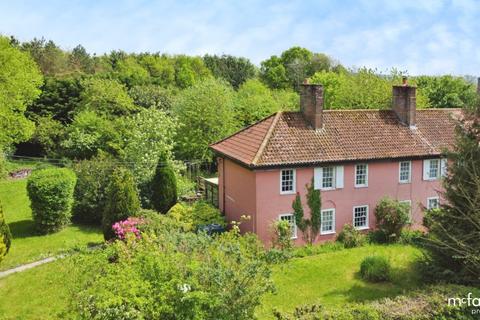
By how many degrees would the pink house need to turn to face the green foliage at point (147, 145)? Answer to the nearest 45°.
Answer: approximately 135° to its right

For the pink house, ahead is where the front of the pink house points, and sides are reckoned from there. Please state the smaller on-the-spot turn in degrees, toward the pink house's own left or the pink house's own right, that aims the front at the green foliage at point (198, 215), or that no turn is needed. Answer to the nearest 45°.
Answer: approximately 135° to the pink house's own right

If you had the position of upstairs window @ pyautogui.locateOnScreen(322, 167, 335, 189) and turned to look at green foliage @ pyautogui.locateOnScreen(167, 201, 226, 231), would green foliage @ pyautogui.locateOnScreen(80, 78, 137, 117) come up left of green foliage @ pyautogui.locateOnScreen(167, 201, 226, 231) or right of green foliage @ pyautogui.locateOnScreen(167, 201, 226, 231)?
right

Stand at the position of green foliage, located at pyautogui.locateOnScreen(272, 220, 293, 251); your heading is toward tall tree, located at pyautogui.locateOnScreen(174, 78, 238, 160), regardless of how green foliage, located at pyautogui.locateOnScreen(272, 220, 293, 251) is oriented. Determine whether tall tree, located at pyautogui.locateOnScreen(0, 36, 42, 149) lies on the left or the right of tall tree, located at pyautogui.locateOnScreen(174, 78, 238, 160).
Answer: left

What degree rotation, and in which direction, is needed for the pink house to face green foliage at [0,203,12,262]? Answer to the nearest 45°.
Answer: approximately 90° to its right

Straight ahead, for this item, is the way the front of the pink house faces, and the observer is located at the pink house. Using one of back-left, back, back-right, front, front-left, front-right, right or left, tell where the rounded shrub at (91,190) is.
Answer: back-right

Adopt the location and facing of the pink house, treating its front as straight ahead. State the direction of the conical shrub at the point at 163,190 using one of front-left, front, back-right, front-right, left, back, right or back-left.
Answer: back-right

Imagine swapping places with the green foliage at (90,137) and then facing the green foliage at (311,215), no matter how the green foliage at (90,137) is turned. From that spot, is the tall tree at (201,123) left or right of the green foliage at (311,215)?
left

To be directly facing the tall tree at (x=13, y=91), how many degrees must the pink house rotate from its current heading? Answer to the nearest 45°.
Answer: approximately 135° to its right

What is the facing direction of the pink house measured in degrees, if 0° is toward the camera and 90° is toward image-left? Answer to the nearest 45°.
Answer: approximately 315°

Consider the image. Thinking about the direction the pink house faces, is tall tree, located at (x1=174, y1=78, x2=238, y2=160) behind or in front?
behind
